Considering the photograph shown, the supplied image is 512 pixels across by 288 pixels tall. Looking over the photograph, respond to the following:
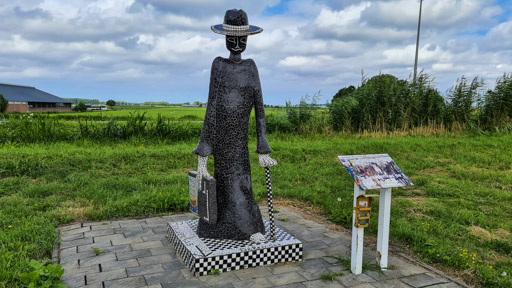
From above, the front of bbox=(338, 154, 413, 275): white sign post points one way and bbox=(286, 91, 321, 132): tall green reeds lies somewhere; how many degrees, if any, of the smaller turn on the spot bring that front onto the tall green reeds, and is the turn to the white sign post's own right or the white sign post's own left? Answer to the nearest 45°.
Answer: approximately 135° to the white sign post's own left

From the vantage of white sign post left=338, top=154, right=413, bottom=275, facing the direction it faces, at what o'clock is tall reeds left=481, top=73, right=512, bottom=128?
The tall reeds is roughly at 8 o'clock from the white sign post.

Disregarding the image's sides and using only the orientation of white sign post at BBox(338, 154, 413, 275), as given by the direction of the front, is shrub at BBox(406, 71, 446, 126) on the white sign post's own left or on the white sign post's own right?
on the white sign post's own left

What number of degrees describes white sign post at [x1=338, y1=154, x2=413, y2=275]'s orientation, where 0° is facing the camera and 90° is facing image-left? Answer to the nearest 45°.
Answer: approximately 315°

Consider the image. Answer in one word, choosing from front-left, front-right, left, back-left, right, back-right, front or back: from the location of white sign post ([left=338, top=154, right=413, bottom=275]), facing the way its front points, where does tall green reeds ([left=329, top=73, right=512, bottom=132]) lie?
back-left

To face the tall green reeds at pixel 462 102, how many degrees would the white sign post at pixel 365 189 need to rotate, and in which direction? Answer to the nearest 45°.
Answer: approximately 135° to its left

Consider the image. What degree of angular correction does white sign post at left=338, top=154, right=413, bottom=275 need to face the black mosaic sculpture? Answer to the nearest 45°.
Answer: approximately 135° to its right

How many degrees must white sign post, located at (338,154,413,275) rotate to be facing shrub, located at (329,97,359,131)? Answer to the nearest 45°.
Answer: approximately 135° to its left
